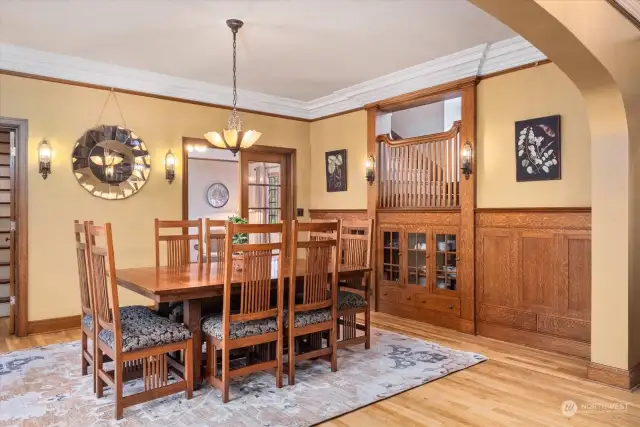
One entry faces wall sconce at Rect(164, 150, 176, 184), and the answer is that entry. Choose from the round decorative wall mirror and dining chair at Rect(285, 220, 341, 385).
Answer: the dining chair

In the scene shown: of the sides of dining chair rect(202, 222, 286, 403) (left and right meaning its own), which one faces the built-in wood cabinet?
right

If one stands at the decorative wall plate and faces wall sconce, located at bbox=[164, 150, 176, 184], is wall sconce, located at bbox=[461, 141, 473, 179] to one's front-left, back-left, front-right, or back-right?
front-left

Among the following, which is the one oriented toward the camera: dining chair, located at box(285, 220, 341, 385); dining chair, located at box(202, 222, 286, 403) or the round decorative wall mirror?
the round decorative wall mirror

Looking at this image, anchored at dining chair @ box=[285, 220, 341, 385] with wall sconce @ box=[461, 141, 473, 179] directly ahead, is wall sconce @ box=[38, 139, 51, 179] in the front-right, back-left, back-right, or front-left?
back-left

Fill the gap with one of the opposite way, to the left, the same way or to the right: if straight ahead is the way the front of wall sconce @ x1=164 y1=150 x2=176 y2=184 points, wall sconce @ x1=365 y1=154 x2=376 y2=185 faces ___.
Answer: to the right

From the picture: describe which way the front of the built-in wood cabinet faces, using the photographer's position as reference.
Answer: facing the viewer and to the left of the viewer

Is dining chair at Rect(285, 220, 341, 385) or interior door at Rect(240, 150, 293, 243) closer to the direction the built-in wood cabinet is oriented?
the dining chair

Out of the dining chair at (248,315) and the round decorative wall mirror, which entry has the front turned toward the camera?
the round decorative wall mirror

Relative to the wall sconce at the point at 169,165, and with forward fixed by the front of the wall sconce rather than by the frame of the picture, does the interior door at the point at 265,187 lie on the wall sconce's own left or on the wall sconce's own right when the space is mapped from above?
on the wall sconce's own left

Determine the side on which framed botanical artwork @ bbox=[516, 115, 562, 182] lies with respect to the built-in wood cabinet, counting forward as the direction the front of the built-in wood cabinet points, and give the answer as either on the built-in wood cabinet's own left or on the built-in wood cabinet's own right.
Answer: on the built-in wood cabinet's own left

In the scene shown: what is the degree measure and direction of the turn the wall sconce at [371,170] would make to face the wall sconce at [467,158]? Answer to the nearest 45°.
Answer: approximately 90° to its left

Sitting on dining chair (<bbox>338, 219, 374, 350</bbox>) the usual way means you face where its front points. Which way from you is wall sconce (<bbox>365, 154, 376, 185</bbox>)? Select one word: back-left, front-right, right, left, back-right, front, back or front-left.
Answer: back-right

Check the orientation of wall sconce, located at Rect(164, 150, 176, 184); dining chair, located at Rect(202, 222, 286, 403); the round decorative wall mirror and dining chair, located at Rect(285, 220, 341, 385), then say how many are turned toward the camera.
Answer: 2

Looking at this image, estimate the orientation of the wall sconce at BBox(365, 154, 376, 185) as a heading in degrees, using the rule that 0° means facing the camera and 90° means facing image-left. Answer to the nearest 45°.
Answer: approximately 45°

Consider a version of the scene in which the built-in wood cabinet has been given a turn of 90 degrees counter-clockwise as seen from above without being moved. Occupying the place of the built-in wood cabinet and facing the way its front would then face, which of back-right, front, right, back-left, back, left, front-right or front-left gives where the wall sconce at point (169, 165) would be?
back-right

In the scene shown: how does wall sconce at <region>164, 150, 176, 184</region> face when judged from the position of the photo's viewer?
facing the viewer

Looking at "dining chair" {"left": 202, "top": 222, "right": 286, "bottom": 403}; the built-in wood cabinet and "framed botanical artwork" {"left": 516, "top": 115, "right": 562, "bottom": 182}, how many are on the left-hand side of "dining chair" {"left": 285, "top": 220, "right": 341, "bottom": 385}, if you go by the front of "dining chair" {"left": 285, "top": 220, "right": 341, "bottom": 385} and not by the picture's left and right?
1

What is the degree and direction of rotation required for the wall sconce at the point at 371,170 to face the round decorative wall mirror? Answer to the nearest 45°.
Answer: approximately 45° to its right

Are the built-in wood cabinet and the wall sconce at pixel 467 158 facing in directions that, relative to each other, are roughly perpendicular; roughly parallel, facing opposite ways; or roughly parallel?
roughly parallel
